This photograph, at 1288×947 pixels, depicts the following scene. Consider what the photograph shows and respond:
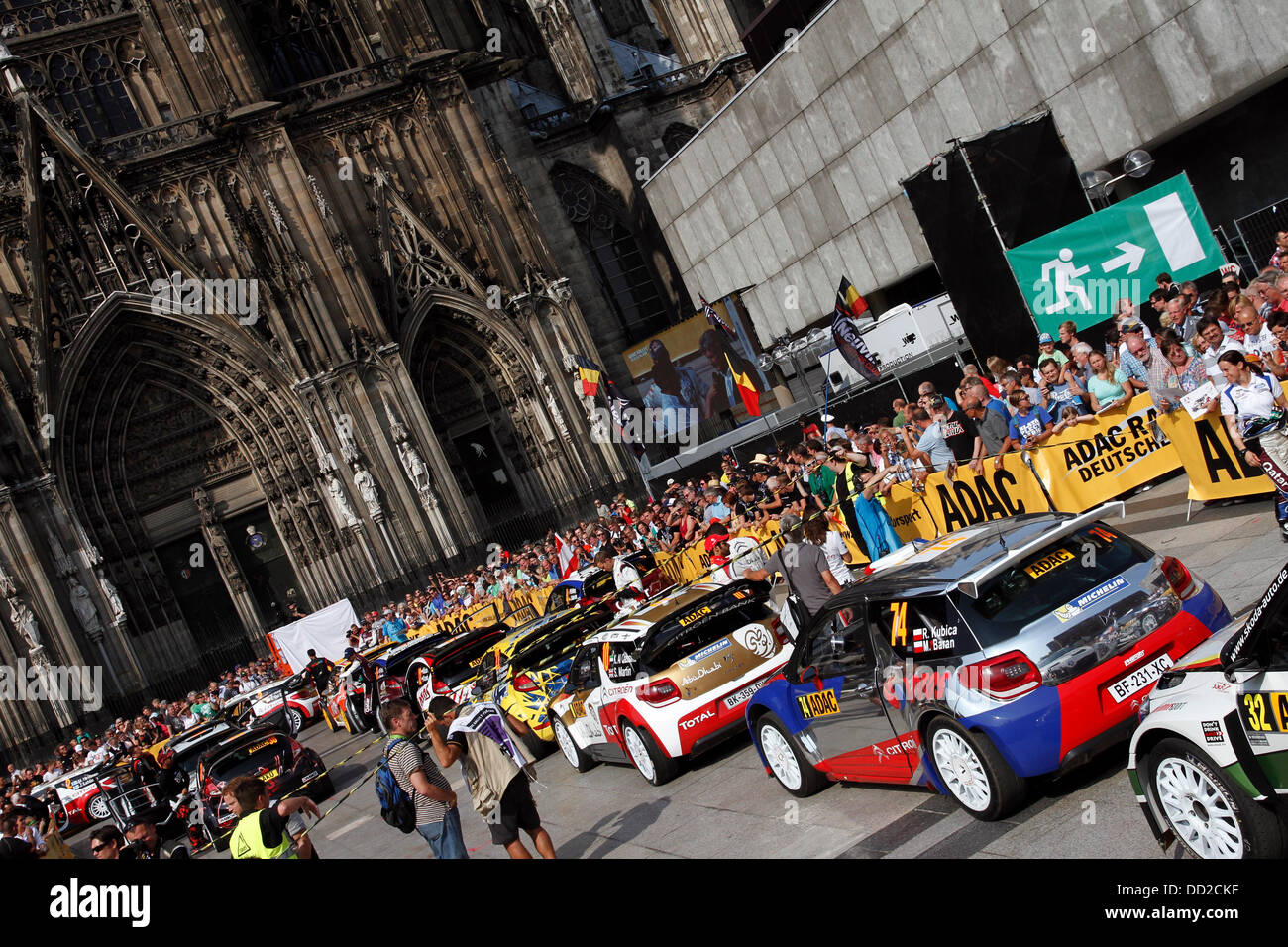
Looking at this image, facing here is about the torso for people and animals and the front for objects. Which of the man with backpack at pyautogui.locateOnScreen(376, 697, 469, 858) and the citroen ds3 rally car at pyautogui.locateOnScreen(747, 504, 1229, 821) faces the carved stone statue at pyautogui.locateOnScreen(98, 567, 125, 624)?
the citroen ds3 rally car

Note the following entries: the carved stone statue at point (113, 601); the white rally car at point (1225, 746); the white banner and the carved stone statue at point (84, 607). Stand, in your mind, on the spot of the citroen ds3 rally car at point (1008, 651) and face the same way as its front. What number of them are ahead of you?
3

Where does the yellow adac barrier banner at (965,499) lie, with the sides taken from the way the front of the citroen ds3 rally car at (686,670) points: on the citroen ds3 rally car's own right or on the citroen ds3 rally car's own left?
on the citroen ds3 rally car's own right

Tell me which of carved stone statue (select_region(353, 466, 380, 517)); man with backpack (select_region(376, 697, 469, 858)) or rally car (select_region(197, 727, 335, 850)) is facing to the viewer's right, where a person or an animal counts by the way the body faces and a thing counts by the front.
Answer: the man with backpack

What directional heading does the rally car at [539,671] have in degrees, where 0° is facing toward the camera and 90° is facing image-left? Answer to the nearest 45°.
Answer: approximately 135°

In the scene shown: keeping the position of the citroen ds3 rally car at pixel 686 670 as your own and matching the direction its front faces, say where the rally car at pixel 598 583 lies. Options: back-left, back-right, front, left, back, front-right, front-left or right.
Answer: front-right

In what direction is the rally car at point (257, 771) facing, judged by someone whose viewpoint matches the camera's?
facing away from the viewer and to the left of the viewer

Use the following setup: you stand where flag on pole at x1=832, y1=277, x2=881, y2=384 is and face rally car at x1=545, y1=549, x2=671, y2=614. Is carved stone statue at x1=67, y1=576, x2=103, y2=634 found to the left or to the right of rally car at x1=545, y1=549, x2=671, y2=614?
right

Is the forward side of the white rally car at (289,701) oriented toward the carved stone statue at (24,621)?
yes

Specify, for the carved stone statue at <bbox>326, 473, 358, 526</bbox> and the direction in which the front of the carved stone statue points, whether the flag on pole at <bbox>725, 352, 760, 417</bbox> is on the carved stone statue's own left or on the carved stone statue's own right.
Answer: on the carved stone statue's own left

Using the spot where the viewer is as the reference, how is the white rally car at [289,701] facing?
facing away from the viewer and to the left of the viewer

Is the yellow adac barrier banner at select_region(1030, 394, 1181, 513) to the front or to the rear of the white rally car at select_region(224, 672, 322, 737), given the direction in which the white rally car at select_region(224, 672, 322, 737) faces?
to the rear

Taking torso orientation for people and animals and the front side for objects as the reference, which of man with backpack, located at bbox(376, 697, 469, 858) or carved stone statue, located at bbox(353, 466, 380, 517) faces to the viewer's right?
the man with backpack
